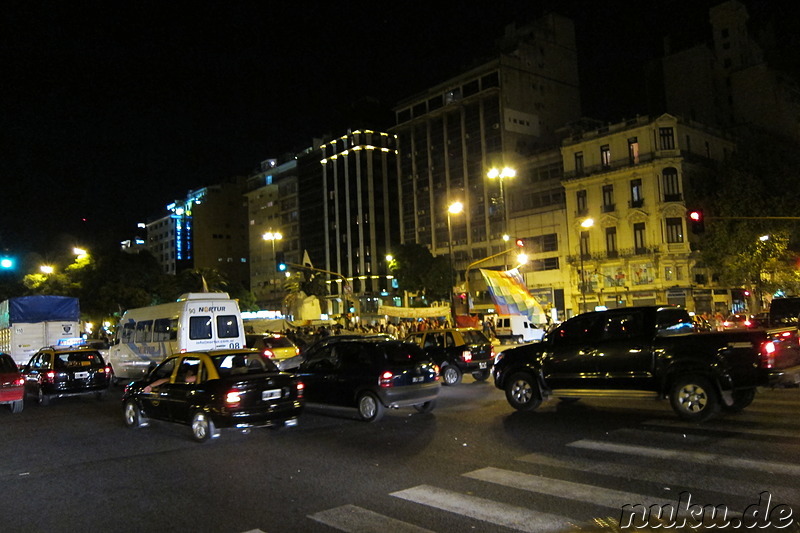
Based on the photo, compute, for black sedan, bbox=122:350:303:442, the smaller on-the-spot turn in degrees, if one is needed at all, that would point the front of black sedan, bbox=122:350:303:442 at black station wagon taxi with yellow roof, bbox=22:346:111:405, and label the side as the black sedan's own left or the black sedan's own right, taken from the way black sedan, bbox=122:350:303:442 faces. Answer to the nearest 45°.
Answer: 0° — it already faces it

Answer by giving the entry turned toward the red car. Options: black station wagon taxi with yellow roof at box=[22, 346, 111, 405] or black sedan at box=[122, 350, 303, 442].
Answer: black sedan at box=[122, 350, 303, 442]

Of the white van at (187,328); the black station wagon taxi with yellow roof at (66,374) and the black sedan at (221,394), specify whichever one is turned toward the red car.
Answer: the black sedan at (221,394)

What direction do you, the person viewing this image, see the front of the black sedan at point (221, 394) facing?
facing away from the viewer and to the left of the viewer

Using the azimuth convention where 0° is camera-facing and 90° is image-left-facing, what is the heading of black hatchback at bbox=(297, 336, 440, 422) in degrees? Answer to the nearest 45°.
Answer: approximately 135°

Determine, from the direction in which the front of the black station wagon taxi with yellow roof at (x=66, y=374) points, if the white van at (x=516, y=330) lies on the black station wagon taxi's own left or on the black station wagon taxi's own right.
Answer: on the black station wagon taxi's own right

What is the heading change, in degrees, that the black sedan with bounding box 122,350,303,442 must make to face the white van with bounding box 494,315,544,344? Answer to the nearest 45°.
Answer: approximately 90° to its right

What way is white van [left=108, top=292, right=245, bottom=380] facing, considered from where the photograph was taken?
facing away from the viewer and to the left of the viewer

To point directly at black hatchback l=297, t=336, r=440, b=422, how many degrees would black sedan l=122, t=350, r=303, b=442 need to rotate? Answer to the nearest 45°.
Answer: approximately 135° to its right

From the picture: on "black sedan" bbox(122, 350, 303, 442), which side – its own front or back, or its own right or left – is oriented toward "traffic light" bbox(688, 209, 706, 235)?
right
